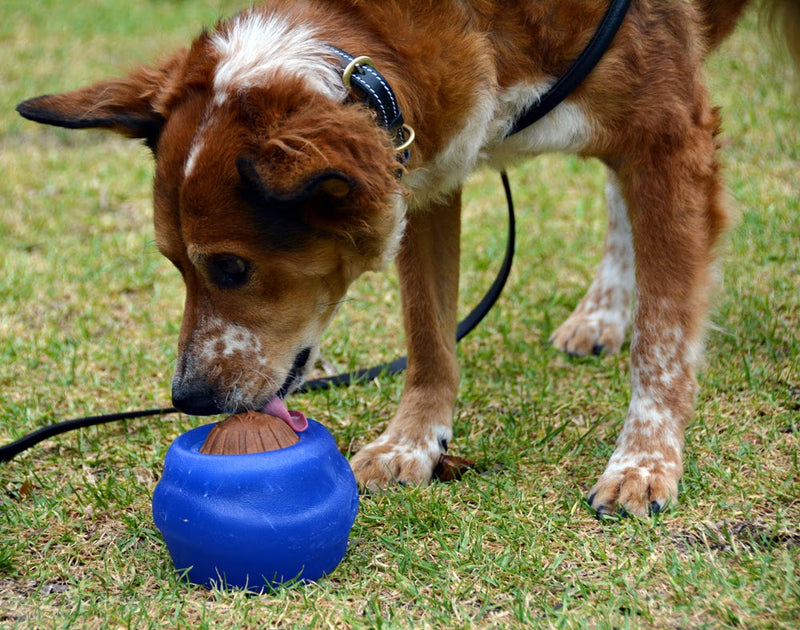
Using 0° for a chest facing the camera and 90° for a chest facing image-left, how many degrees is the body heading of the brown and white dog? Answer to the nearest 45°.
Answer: approximately 45°
